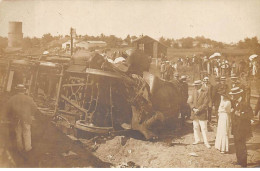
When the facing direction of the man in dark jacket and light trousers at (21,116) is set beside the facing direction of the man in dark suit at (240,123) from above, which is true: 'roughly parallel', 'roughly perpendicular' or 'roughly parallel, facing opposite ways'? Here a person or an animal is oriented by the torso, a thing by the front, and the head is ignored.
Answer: roughly perpendicular

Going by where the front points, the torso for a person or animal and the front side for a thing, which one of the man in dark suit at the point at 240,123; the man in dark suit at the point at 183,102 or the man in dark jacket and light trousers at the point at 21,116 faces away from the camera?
the man in dark jacket and light trousers at the point at 21,116

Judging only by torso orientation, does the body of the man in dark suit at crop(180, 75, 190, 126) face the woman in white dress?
no

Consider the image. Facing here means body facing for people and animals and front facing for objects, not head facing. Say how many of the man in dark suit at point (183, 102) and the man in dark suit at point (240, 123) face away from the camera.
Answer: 0

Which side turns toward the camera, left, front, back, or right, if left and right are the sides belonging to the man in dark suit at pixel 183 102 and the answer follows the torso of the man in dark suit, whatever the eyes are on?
left

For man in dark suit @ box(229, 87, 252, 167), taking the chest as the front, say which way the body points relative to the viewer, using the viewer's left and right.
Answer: facing the viewer and to the left of the viewer
